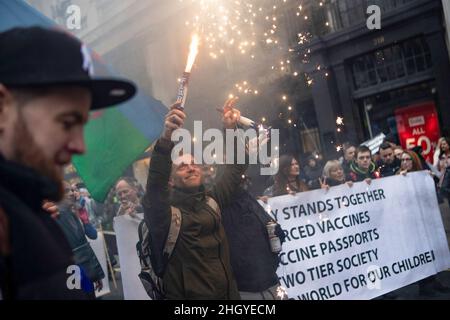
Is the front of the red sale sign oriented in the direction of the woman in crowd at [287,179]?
yes

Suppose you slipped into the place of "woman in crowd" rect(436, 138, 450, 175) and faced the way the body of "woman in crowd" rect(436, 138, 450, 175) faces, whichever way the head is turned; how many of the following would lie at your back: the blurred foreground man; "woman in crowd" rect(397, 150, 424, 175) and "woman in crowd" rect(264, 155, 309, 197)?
0

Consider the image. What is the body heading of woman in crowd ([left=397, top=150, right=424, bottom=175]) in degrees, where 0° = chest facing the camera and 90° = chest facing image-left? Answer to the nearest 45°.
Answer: approximately 45°

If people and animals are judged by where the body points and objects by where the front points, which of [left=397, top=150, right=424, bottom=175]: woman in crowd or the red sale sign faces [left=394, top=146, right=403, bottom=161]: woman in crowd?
the red sale sign

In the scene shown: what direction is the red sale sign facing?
toward the camera

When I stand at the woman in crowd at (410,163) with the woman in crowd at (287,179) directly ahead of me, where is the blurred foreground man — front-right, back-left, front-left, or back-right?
front-left

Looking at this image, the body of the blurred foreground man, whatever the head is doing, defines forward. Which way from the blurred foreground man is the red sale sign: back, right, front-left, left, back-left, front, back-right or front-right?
front-left

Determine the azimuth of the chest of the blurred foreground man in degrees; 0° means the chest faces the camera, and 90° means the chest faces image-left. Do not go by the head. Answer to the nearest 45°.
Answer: approximately 270°

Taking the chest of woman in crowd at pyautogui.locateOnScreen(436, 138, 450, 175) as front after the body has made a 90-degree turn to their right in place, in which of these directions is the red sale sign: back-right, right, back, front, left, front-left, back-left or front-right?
front-right

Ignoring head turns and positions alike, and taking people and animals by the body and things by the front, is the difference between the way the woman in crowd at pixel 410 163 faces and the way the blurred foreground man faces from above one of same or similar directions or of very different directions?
very different directions

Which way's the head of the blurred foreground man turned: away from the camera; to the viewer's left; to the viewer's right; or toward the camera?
to the viewer's right

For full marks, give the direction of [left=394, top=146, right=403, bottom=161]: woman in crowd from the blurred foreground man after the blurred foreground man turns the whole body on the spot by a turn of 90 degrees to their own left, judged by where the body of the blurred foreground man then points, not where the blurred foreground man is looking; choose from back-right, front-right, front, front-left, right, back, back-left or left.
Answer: front-right

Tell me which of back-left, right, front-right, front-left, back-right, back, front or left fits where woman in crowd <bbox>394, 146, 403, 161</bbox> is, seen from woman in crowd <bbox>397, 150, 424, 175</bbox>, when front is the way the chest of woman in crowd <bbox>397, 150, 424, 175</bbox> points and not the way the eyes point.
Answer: back-right

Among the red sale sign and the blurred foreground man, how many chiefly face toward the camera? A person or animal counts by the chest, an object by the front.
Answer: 1

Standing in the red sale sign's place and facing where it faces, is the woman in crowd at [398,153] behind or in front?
in front
